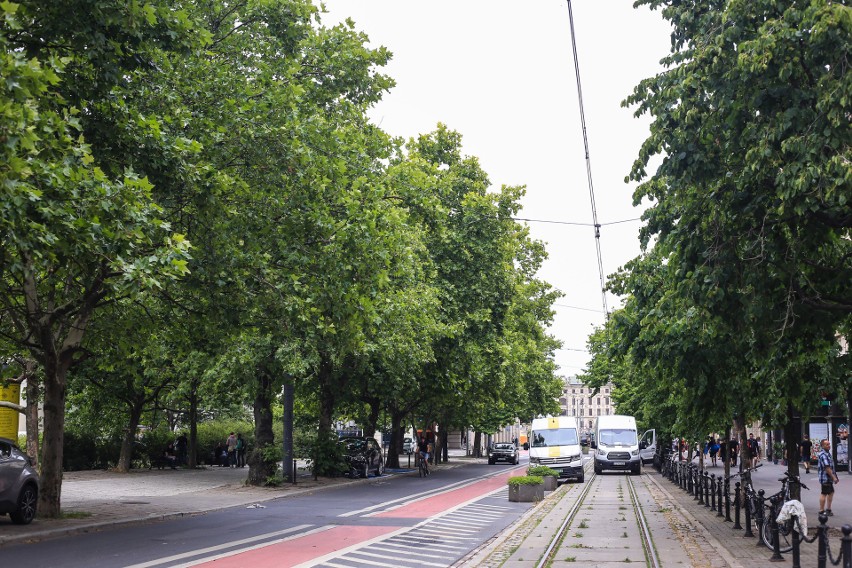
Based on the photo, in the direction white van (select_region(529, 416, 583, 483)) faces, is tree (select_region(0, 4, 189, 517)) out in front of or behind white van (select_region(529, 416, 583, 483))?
in front

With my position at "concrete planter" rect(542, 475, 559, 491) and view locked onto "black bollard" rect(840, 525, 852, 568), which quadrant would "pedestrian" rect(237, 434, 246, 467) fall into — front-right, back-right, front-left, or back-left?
back-right

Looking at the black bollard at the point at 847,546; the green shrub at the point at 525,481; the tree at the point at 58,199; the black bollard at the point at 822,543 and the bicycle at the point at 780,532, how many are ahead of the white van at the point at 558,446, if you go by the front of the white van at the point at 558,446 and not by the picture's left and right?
5

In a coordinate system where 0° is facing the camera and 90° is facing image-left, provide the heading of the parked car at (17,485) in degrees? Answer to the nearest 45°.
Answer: approximately 45°

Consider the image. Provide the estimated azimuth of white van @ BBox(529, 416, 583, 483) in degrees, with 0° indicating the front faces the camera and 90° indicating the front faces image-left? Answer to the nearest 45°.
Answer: approximately 0°

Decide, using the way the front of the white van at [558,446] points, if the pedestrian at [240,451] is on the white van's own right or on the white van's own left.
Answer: on the white van's own right

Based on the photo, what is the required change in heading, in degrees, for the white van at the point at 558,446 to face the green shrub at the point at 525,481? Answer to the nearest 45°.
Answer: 0° — it already faces it

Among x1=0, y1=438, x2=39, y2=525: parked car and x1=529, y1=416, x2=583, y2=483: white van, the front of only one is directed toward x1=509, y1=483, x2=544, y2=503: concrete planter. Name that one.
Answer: the white van

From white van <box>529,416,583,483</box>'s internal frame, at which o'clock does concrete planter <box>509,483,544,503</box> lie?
The concrete planter is roughly at 12 o'clock from the white van.

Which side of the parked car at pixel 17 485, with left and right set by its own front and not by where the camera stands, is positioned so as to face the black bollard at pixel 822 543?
left

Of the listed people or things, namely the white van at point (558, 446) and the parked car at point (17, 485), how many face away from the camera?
0

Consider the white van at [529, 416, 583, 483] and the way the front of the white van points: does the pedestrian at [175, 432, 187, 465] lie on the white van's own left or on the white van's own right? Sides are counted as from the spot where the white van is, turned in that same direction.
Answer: on the white van's own right
